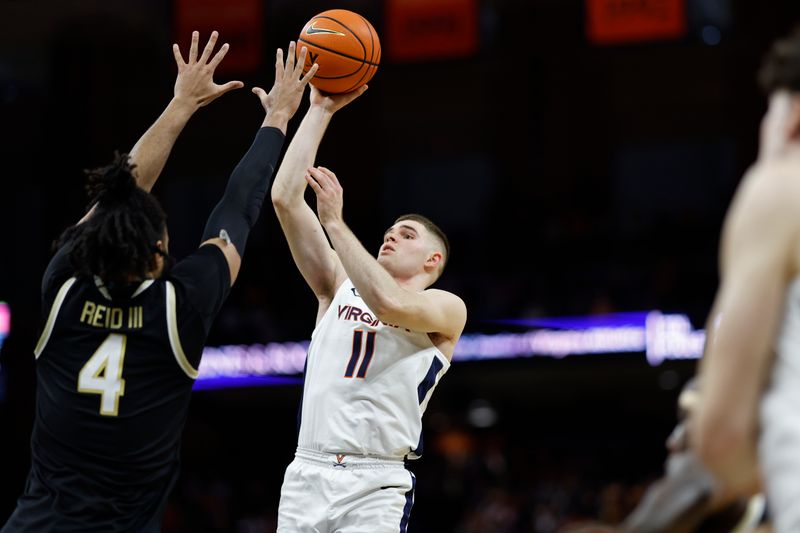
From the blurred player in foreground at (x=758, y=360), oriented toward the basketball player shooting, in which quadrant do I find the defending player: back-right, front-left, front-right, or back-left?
front-left

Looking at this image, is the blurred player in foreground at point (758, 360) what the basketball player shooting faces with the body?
no

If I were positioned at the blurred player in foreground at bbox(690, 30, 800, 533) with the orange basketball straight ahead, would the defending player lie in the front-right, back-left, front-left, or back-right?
front-left

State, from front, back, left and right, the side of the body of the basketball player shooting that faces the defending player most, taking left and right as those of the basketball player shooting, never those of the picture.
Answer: front

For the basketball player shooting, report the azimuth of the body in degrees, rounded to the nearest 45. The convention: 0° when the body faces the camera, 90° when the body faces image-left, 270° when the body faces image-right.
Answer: approximately 45°

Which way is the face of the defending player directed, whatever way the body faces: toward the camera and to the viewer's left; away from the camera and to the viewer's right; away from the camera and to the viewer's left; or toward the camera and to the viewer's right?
away from the camera and to the viewer's right
